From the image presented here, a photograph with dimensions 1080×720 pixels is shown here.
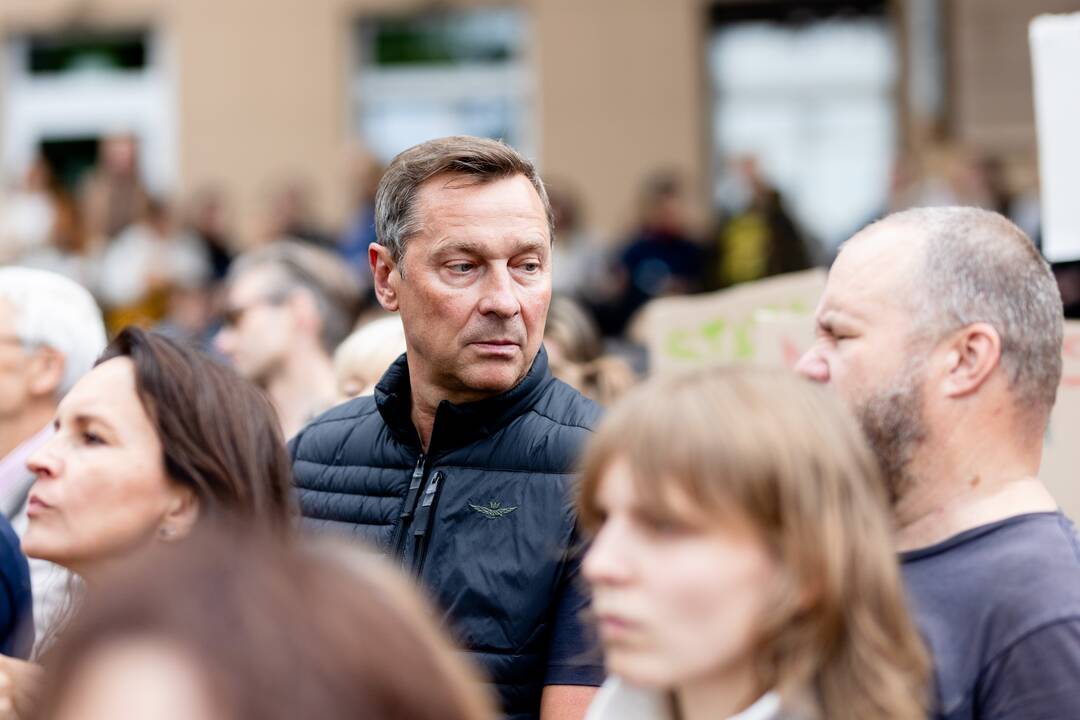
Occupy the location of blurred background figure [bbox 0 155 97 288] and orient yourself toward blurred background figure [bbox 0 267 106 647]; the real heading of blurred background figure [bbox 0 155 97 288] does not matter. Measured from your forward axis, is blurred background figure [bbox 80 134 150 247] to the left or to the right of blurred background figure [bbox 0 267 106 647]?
left

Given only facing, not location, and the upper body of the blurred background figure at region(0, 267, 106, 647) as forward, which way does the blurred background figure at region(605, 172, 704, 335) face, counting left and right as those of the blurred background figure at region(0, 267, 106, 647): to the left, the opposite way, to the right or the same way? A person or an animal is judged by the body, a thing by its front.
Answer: to the left

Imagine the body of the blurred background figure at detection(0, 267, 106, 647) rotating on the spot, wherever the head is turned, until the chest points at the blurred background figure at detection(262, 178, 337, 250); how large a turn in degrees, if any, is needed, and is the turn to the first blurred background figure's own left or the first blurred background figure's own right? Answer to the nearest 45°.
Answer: approximately 90° to the first blurred background figure's own right

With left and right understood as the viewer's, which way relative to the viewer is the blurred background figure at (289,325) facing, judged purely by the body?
facing to the left of the viewer

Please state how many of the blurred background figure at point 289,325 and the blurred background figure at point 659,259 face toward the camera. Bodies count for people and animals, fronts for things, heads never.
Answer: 1

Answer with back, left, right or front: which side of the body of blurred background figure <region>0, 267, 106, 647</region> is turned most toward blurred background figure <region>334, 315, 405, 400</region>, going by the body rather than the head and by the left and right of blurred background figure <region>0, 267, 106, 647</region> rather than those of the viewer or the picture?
back

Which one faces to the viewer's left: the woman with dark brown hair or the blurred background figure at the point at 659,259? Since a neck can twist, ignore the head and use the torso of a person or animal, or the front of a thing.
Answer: the woman with dark brown hair

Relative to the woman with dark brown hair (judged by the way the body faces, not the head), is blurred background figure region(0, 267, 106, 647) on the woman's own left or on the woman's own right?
on the woman's own right

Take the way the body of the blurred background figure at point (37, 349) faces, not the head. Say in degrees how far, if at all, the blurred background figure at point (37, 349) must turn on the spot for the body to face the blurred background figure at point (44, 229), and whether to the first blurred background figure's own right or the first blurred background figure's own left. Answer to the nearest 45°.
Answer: approximately 90° to the first blurred background figure's own right

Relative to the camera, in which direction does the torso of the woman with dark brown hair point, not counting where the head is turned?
to the viewer's left

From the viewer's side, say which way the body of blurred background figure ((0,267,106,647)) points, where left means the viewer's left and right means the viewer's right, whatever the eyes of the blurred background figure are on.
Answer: facing to the left of the viewer

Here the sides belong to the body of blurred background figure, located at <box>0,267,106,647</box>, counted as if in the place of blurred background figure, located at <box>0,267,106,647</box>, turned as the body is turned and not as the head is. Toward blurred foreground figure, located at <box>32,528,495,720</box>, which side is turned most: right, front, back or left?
left
